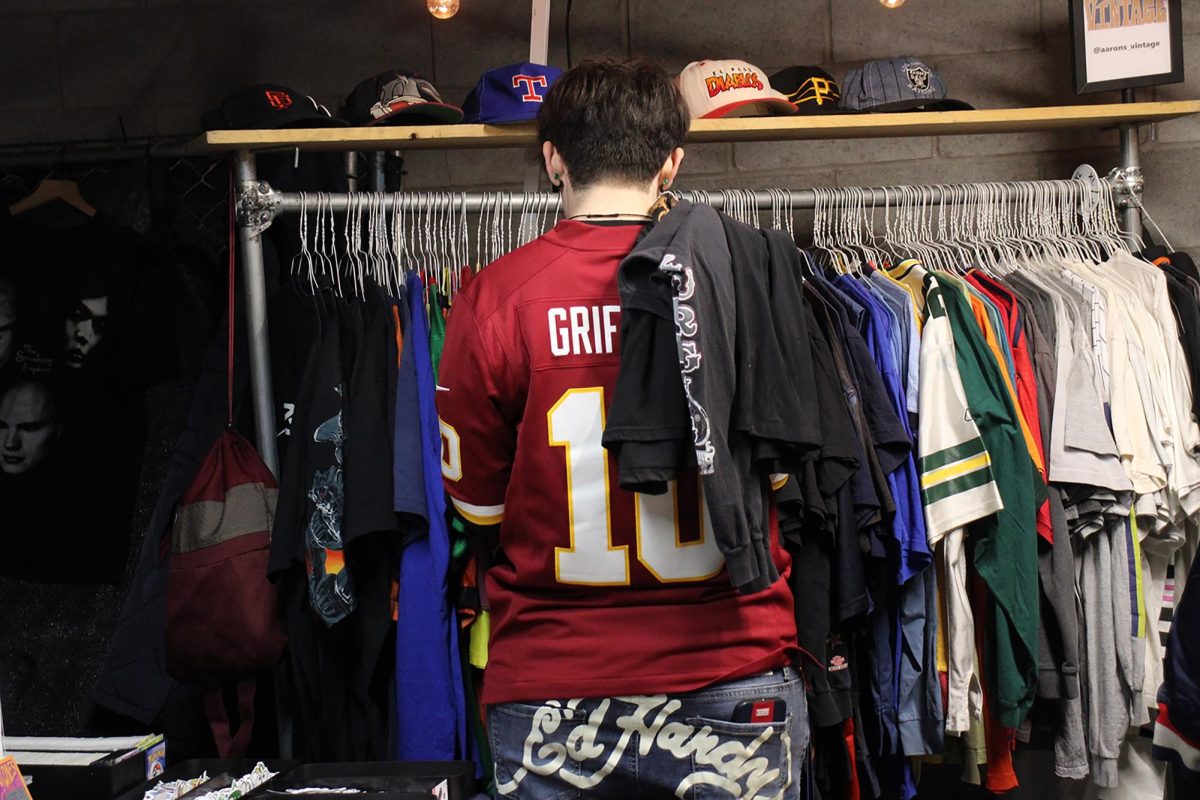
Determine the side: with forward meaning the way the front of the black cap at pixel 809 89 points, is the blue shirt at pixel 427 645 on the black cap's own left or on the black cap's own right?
on the black cap's own right

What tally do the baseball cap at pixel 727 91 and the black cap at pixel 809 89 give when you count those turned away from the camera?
0

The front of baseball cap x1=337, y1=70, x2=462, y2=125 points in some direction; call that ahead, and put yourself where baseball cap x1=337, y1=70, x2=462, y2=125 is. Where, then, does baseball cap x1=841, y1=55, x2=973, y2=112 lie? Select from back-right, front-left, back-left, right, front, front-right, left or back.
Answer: front-left

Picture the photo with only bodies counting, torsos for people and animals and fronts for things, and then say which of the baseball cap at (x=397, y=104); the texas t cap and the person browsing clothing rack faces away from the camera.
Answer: the person browsing clothing rack

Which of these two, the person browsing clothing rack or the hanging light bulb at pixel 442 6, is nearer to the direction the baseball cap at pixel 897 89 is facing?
the person browsing clothing rack

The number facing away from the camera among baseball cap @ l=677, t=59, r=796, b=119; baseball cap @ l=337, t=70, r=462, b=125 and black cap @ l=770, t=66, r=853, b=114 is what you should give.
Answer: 0

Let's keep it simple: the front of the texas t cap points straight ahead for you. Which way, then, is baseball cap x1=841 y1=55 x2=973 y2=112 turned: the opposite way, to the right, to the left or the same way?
the same way

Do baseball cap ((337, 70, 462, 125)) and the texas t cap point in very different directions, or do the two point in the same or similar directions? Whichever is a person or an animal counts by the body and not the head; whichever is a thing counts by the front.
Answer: same or similar directions
